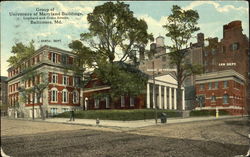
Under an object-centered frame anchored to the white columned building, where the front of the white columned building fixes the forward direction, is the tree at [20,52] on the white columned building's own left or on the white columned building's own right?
on the white columned building's own right

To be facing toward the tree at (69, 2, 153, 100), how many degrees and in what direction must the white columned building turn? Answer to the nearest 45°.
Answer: approximately 45° to its right

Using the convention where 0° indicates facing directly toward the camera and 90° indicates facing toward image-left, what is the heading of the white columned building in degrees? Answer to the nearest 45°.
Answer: approximately 315°
